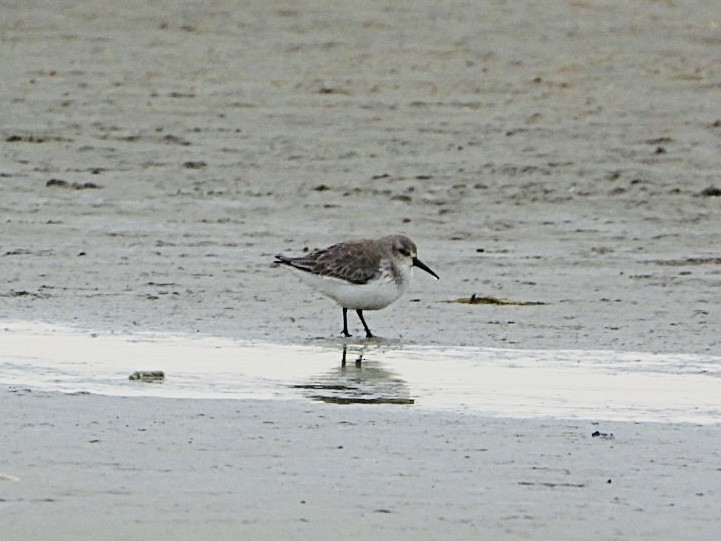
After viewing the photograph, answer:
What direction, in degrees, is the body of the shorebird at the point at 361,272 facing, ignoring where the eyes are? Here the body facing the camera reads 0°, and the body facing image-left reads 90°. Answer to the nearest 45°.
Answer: approximately 270°
